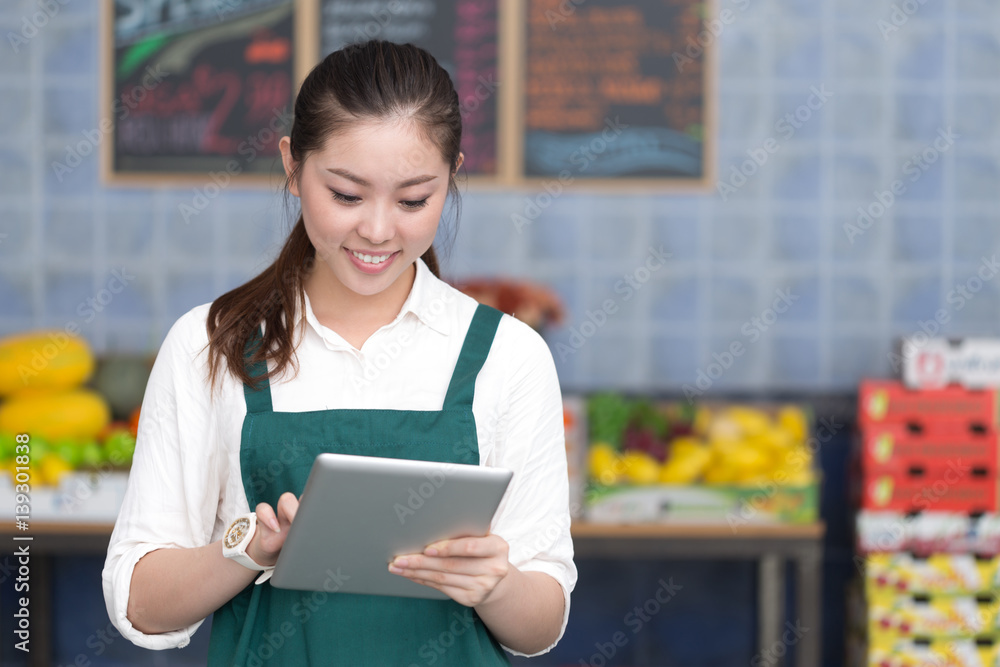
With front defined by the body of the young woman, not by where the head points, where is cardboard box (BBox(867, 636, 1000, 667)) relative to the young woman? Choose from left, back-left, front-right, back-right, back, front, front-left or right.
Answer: back-left

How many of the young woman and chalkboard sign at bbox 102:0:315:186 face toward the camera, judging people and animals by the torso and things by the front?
2

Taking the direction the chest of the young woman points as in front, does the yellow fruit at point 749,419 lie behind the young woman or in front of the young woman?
behind

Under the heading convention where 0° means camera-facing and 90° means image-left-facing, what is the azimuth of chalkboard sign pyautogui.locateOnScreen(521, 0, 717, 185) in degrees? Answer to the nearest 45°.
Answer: approximately 0°

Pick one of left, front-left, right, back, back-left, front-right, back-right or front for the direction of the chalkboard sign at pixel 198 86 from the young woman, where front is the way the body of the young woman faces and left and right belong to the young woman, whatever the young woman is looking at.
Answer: back

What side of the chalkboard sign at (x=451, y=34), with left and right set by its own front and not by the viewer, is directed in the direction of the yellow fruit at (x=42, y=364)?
right
